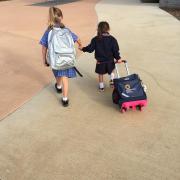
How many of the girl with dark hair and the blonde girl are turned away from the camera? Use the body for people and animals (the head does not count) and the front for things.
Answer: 2

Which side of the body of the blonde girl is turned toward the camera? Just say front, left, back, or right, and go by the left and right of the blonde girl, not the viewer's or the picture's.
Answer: back

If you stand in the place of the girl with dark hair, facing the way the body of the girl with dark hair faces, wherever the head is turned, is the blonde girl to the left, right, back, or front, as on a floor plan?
left

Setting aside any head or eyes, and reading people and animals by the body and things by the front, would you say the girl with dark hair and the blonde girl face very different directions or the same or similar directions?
same or similar directions

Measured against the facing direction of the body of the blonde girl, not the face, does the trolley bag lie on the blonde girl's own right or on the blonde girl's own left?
on the blonde girl's own right

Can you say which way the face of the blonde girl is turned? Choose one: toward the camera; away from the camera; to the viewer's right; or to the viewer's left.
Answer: away from the camera

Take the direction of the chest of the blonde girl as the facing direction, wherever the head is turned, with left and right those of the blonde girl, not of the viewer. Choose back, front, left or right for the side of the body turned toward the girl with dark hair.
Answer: right

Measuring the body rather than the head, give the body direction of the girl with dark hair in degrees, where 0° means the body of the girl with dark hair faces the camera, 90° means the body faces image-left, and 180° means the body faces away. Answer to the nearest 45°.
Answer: approximately 180°
